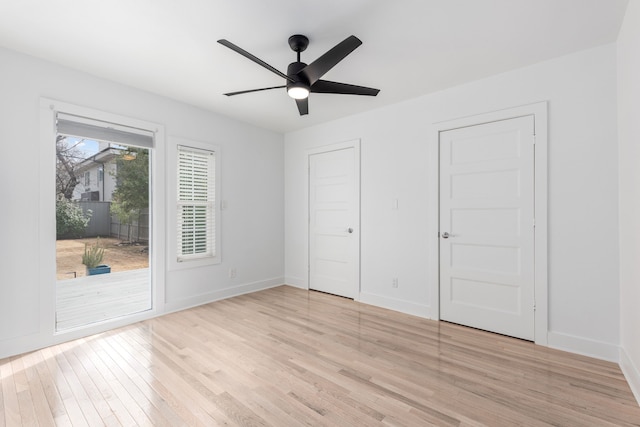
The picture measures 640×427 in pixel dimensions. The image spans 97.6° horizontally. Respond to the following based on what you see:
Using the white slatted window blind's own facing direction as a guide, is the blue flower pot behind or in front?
behind

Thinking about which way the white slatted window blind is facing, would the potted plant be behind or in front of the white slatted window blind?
behind

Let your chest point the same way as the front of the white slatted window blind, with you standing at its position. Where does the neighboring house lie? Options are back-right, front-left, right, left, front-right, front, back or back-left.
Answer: back-right

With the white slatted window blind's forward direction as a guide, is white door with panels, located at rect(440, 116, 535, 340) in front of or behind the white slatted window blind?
in front

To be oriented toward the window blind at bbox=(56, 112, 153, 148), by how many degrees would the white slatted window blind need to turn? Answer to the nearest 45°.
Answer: approximately 90° to its right

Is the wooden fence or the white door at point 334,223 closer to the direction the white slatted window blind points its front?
the white door

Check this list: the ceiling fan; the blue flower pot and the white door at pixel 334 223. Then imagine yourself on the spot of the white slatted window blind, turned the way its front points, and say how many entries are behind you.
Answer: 1

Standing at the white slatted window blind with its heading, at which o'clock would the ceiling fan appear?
The ceiling fan is roughly at 1 o'clock from the white slatted window blind.

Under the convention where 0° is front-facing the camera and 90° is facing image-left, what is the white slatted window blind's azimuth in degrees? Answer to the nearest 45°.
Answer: approximately 315°

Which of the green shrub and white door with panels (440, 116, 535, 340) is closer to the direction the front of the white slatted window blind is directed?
the white door with panels

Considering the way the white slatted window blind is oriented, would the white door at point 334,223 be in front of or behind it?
in front
